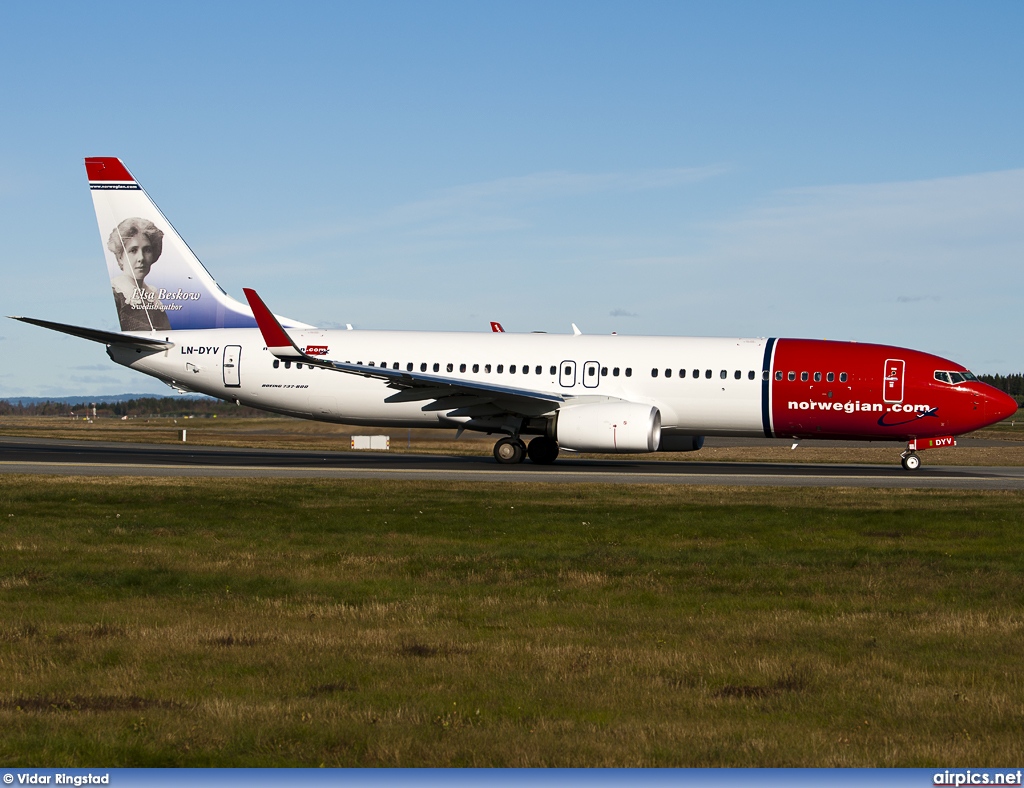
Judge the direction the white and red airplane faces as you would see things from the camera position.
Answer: facing to the right of the viewer
